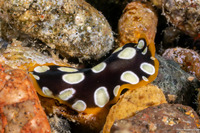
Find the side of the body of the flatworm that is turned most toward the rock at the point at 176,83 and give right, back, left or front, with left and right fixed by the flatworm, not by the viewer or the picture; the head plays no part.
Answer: front

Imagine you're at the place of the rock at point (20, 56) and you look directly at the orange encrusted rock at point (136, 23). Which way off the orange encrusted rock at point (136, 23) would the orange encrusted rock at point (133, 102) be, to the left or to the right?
right

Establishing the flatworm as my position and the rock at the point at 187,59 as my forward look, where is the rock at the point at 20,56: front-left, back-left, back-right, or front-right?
back-left

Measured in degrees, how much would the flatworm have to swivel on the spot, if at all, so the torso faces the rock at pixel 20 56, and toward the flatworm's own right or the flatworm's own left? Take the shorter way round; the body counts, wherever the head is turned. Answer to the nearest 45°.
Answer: approximately 180°

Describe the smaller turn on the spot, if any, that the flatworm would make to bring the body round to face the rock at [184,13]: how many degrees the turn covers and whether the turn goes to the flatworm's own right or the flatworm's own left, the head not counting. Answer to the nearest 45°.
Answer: approximately 45° to the flatworm's own left

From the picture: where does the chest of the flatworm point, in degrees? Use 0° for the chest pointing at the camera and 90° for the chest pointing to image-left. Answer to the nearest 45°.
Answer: approximately 270°

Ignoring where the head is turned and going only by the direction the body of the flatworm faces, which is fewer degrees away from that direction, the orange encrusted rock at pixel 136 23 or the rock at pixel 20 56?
the orange encrusted rock

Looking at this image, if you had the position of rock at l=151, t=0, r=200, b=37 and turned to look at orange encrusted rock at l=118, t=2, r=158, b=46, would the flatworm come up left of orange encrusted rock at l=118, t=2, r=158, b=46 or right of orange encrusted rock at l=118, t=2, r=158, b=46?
left

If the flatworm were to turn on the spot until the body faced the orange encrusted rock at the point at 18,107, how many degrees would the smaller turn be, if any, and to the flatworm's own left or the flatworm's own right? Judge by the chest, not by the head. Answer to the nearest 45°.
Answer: approximately 135° to the flatworm's own right
